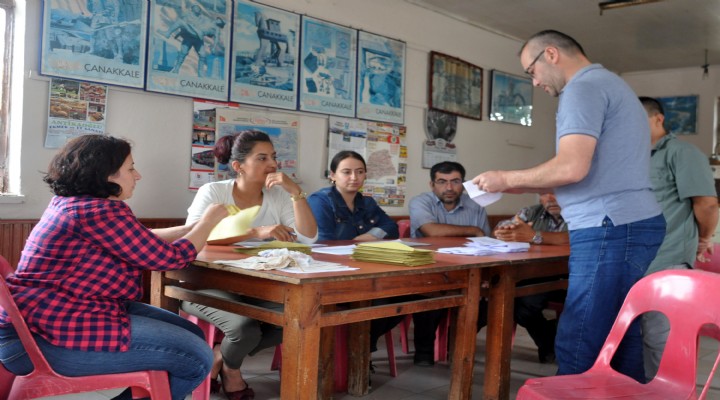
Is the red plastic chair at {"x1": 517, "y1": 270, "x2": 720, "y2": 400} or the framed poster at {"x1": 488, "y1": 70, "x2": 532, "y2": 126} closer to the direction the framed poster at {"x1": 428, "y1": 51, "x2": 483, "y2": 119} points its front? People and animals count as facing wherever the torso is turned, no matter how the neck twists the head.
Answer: the red plastic chair

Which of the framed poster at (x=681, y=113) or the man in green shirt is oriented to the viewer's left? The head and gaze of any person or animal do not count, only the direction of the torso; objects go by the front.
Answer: the man in green shirt

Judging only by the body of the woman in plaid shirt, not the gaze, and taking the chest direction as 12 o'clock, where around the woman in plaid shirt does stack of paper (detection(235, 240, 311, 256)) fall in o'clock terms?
The stack of paper is roughly at 11 o'clock from the woman in plaid shirt.

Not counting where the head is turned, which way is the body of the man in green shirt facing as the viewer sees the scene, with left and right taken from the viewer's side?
facing to the left of the viewer

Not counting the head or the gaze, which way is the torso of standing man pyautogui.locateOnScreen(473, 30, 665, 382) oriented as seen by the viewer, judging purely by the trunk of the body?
to the viewer's left

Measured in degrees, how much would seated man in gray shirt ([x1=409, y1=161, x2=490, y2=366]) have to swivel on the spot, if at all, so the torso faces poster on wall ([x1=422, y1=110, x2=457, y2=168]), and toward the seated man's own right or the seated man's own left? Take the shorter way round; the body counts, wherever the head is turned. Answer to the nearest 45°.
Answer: approximately 180°

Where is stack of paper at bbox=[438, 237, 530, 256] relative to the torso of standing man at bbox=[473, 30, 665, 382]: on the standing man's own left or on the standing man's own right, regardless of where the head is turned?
on the standing man's own right

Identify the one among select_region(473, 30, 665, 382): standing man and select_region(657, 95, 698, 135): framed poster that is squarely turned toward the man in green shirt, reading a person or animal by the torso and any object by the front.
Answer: the framed poster
